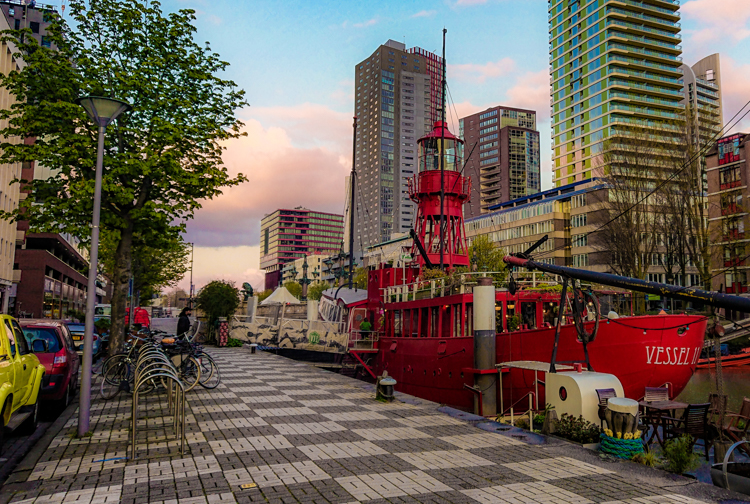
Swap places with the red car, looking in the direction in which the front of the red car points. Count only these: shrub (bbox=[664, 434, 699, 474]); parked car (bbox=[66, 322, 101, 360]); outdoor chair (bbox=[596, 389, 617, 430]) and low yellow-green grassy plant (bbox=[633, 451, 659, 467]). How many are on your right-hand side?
3

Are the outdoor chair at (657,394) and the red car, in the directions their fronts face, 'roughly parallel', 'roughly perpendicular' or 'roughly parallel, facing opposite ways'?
roughly parallel, facing opposite ways

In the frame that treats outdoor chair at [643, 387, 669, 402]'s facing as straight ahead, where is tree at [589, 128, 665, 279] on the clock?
The tree is roughly at 6 o'clock from the outdoor chair.

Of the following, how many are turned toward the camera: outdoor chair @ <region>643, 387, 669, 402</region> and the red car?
1

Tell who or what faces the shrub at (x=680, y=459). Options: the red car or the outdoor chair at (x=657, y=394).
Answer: the outdoor chair

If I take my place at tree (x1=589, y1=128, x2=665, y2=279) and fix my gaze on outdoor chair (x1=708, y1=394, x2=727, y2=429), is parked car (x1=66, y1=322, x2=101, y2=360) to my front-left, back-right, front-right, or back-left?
front-right

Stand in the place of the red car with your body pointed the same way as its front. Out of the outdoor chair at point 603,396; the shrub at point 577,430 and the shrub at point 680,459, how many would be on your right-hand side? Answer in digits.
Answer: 3

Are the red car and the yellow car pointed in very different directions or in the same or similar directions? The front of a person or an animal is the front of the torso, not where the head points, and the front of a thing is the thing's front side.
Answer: same or similar directions
